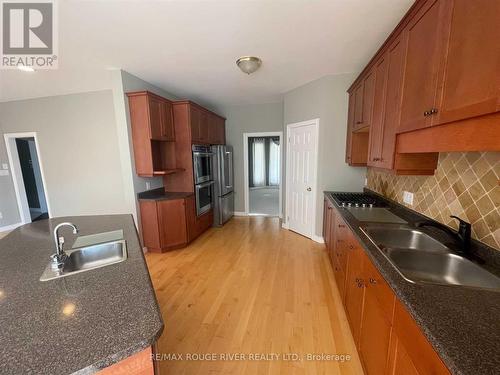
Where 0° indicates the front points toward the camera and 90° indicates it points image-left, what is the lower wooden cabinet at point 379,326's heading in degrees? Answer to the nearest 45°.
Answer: approximately 90°

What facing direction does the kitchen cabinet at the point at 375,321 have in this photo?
to the viewer's left

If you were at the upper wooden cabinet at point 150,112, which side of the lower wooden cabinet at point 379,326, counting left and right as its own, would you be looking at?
front

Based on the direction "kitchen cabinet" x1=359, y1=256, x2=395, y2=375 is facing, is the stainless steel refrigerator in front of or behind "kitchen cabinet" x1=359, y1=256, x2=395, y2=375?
in front

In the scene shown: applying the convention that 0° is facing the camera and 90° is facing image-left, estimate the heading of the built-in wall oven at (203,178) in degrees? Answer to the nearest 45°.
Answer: approximately 315°

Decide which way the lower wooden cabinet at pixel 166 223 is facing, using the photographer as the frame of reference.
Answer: facing the viewer and to the right of the viewer

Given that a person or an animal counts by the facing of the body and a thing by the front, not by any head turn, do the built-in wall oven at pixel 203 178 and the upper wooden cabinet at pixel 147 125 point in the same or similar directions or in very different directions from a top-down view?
same or similar directions

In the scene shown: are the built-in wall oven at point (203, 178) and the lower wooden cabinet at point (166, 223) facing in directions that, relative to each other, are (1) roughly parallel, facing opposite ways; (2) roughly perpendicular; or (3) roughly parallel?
roughly parallel

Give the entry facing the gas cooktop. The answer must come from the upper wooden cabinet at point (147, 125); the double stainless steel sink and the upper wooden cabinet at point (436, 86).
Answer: the upper wooden cabinet at point (147, 125)

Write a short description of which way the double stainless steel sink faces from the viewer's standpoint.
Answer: facing the viewer and to the left of the viewer
